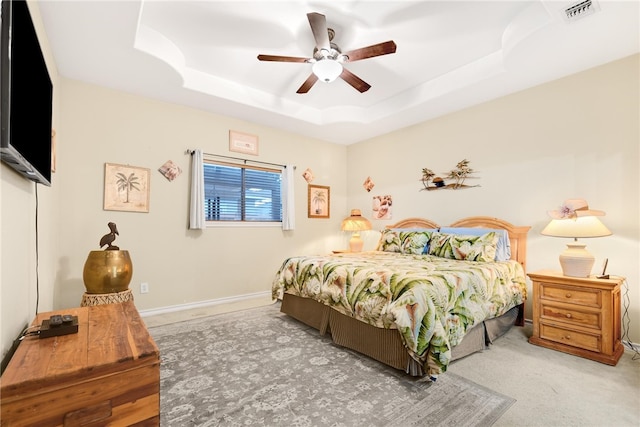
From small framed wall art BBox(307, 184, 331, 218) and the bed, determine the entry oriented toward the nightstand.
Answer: the small framed wall art

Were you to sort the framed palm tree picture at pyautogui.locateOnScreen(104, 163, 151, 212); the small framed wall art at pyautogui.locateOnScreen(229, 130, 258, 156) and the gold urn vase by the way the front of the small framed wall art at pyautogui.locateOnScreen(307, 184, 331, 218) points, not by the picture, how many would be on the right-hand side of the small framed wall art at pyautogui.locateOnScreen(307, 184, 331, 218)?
3

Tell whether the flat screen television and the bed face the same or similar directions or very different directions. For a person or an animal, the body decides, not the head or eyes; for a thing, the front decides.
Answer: very different directions

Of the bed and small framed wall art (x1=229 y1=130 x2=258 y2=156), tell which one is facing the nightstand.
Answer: the small framed wall art

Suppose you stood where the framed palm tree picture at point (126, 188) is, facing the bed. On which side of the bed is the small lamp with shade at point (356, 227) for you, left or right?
left

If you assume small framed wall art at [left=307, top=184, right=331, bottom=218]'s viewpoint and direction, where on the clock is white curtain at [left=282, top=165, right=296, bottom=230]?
The white curtain is roughly at 3 o'clock from the small framed wall art.

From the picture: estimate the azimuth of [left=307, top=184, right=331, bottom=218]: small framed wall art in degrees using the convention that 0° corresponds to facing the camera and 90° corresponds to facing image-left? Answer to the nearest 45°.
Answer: approximately 315°

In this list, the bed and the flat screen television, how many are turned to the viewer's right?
1

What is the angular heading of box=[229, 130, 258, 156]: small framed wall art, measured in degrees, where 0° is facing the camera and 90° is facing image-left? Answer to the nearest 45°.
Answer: approximately 315°

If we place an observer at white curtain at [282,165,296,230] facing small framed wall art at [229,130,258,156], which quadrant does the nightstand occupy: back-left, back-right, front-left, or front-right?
back-left

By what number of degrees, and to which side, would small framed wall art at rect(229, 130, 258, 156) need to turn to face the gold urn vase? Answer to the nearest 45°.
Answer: approximately 90° to its right

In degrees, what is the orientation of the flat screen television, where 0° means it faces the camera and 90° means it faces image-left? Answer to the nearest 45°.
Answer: approximately 270°
